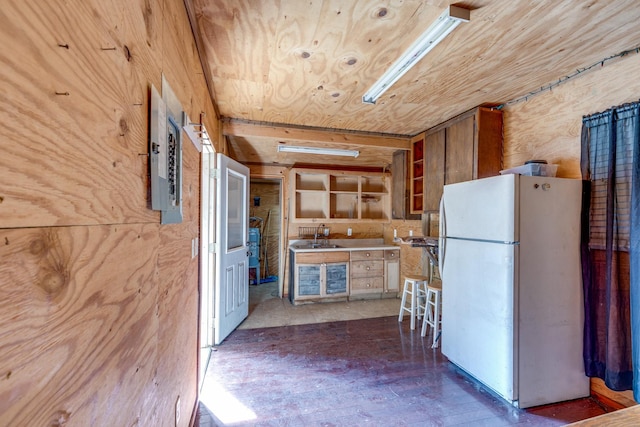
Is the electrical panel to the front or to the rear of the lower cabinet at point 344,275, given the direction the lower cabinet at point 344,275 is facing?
to the front

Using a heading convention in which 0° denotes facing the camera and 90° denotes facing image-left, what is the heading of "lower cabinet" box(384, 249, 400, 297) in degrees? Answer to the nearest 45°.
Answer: approximately 0°

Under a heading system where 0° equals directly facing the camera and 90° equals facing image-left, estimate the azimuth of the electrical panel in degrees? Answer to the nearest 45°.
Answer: approximately 270°

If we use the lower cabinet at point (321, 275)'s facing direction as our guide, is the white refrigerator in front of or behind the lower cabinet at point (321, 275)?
in front

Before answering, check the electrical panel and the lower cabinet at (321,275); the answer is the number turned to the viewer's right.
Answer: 1

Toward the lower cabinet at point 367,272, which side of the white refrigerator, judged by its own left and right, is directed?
right

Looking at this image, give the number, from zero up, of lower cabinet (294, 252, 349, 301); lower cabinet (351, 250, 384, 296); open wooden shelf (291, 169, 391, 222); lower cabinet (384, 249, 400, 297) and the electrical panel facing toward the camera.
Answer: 4

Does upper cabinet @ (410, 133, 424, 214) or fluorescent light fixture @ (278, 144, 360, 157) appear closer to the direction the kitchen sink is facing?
the fluorescent light fixture

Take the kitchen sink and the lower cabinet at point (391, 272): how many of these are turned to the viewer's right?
0

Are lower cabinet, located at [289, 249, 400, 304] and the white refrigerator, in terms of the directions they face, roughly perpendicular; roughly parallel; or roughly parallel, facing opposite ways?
roughly perpendicular

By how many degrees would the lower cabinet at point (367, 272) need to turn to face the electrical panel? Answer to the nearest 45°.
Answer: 0° — it already faces it

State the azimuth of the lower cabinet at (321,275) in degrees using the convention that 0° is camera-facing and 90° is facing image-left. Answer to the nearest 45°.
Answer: approximately 0°
